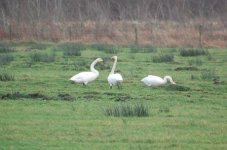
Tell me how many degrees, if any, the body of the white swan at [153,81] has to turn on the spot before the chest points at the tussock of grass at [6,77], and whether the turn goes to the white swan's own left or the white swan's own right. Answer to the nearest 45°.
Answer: approximately 180°

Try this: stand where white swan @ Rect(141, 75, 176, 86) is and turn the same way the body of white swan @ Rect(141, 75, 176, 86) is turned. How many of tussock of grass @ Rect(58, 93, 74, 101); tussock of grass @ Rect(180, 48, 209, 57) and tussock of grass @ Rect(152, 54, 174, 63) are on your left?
2

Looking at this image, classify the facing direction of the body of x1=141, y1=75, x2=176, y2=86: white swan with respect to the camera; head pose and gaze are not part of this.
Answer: to the viewer's right

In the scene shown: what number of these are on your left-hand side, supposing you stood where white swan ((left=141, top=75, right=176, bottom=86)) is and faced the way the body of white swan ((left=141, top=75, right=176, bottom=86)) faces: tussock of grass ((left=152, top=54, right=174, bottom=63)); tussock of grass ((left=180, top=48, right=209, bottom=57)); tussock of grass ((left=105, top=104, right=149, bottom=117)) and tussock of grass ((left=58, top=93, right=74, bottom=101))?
2

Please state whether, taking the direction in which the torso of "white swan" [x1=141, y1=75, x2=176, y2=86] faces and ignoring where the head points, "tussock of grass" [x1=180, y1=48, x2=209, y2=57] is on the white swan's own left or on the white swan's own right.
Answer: on the white swan's own left

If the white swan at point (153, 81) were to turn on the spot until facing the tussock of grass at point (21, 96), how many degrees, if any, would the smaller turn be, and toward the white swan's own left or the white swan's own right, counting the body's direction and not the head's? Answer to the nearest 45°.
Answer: approximately 135° to the white swan's own right

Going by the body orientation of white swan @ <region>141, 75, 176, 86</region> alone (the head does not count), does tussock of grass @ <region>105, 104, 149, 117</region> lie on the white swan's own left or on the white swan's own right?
on the white swan's own right

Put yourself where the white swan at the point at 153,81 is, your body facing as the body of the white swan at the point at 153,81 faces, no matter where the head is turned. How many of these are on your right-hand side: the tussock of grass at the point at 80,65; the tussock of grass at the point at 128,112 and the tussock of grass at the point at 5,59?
1

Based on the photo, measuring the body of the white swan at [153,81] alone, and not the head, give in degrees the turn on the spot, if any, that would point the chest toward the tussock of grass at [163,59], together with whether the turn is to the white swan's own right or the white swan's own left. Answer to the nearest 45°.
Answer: approximately 90° to the white swan's own left
